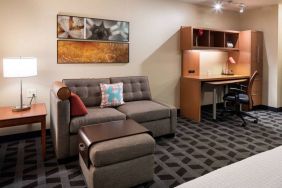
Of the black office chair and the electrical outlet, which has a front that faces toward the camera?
the electrical outlet

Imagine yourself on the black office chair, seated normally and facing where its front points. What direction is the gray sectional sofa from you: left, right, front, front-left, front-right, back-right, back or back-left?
front-left

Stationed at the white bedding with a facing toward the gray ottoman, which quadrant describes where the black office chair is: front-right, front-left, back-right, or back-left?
front-right

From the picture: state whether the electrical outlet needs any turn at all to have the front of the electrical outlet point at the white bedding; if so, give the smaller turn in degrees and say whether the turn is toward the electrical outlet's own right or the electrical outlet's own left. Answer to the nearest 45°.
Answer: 0° — it already faces it

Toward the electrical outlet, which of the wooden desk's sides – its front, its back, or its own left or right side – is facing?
right

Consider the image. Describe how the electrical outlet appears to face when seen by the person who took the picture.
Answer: facing the viewer

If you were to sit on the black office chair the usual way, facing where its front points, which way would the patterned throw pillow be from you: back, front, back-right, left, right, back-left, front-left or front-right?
front-left

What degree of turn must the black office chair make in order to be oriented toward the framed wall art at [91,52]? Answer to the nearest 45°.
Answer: approximately 45° to its left

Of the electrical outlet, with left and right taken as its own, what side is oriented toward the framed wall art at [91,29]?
left

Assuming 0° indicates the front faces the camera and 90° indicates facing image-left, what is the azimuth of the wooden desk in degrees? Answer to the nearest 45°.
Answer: approximately 315°

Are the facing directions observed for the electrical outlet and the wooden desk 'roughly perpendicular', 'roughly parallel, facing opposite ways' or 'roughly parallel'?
roughly parallel

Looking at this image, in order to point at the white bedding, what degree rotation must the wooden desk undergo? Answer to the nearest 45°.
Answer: approximately 45° to its right
